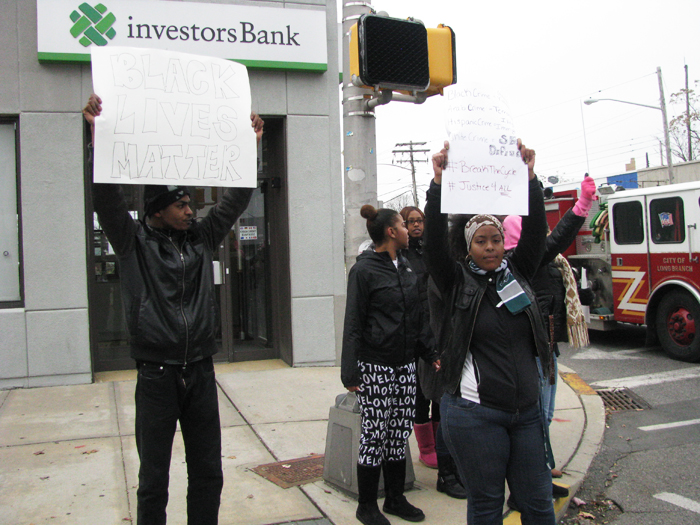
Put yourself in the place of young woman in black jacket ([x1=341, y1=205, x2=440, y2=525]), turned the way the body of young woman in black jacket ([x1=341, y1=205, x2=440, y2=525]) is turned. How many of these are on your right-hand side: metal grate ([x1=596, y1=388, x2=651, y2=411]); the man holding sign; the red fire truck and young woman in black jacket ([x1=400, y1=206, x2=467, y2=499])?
1

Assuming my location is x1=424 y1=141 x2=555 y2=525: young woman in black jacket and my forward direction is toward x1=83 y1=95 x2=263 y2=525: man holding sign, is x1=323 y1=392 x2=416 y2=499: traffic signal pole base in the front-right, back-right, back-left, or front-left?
front-right

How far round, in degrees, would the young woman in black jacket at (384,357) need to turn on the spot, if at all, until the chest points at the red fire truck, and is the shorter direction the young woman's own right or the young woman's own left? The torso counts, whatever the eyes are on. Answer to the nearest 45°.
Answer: approximately 90° to the young woman's own left

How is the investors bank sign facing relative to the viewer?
toward the camera

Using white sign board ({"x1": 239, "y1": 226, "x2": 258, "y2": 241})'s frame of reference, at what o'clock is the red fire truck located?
The red fire truck is roughly at 9 o'clock from the white sign board.

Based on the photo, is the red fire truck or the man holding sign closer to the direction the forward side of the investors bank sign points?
the man holding sign

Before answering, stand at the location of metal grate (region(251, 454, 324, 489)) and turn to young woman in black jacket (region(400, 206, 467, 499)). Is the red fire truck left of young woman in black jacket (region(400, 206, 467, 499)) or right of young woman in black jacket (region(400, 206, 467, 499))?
left

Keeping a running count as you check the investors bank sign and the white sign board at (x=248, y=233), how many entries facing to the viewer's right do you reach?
0

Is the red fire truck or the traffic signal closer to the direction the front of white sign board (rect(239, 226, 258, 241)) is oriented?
the traffic signal

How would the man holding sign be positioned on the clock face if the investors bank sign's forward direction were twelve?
The man holding sign is roughly at 12 o'clock from the investors bank sign.
